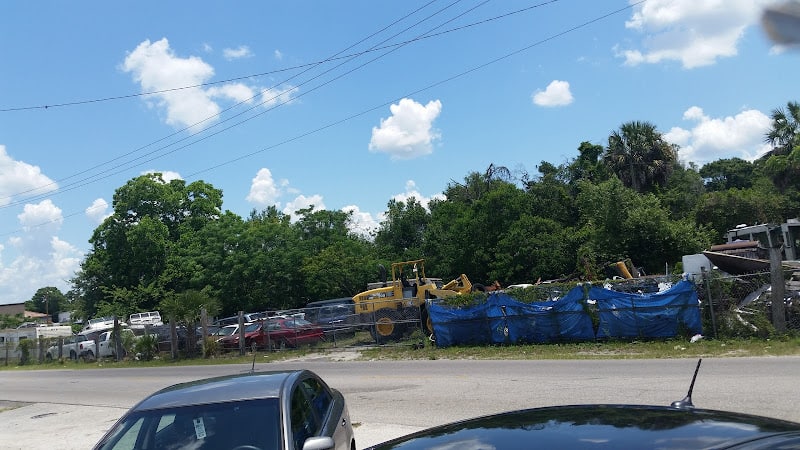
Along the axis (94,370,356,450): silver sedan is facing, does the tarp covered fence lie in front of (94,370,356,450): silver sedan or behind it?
behind

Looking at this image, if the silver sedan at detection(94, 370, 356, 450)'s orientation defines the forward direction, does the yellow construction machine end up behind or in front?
behind

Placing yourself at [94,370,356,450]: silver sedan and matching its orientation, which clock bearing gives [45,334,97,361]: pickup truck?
The pickup truck is roughly at 4 o'clock from the silver sedan.

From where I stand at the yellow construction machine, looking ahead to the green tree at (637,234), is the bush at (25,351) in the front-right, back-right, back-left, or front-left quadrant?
back-left

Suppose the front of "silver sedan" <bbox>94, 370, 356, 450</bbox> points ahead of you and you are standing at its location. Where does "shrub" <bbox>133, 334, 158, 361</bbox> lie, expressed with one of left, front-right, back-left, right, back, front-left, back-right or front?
back-right

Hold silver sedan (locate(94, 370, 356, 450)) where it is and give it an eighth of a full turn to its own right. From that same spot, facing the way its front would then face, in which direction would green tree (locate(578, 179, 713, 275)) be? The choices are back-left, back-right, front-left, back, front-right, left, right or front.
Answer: back-right

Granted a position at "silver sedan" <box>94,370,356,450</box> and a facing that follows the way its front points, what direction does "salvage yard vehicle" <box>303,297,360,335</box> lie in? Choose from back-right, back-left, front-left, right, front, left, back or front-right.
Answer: back-right

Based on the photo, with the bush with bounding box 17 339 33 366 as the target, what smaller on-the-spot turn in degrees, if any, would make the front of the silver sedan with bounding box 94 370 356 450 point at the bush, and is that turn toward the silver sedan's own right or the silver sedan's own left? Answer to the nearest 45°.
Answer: approximately 135° to the silver sedan's own right
